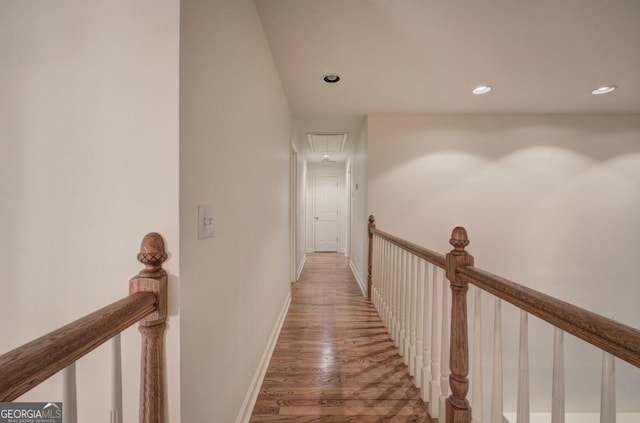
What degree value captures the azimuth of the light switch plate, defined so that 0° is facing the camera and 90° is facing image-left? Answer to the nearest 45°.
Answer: approximately 315°

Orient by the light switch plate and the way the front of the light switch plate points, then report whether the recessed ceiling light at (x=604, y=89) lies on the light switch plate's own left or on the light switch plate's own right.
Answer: on the light switch plate's own left

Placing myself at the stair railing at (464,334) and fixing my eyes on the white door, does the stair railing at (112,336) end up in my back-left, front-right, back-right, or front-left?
back-left

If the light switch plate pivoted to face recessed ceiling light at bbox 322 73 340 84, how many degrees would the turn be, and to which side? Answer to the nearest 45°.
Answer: approximately 90° to its left

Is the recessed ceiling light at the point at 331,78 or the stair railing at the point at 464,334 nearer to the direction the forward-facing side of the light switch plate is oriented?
the stair railing
